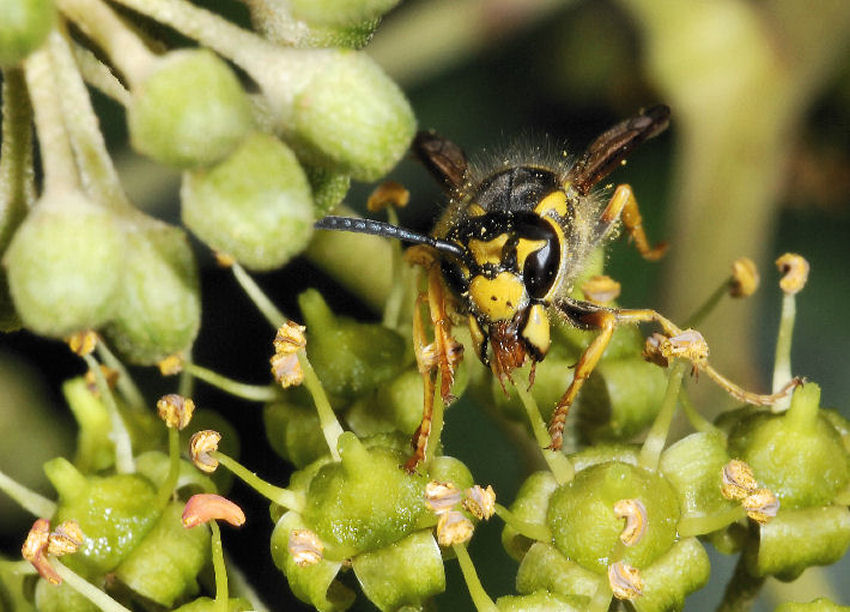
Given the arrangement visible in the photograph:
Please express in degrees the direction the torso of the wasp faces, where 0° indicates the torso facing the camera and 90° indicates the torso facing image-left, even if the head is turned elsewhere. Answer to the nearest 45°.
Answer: approximately 45°
